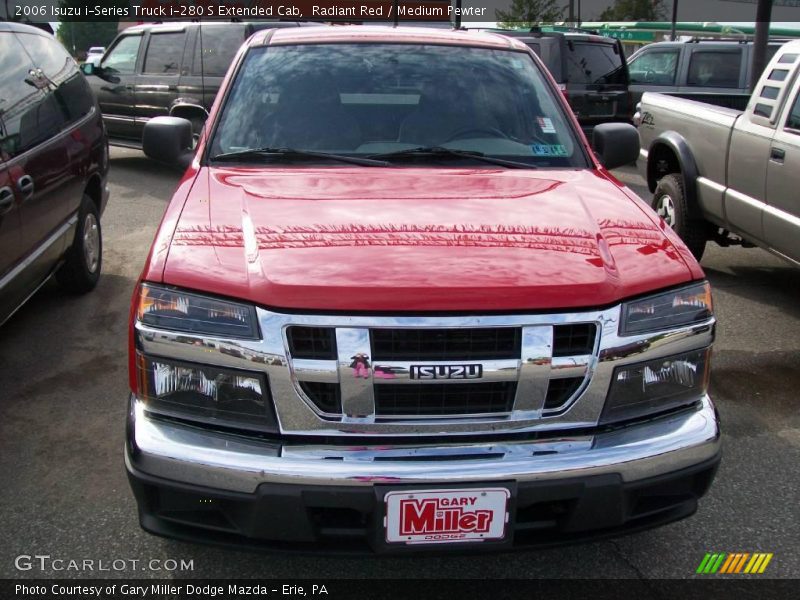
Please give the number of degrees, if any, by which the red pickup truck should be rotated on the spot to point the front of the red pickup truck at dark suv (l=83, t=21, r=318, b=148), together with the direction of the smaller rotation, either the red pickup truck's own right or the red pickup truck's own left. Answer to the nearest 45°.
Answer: approximately 180°

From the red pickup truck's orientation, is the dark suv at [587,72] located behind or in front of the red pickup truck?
behind

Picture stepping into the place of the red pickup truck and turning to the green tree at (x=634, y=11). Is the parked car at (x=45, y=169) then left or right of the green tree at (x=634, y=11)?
left

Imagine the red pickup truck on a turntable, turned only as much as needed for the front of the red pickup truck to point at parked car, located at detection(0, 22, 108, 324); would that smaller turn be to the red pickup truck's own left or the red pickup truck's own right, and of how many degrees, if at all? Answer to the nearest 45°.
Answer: approximately 135° to the red pickup truck's own right

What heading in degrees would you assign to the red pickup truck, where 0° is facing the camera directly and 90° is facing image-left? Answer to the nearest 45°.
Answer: approximately 0°

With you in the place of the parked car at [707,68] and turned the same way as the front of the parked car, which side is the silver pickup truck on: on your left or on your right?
on your left

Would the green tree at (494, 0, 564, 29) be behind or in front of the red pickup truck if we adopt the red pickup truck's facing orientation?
behind
